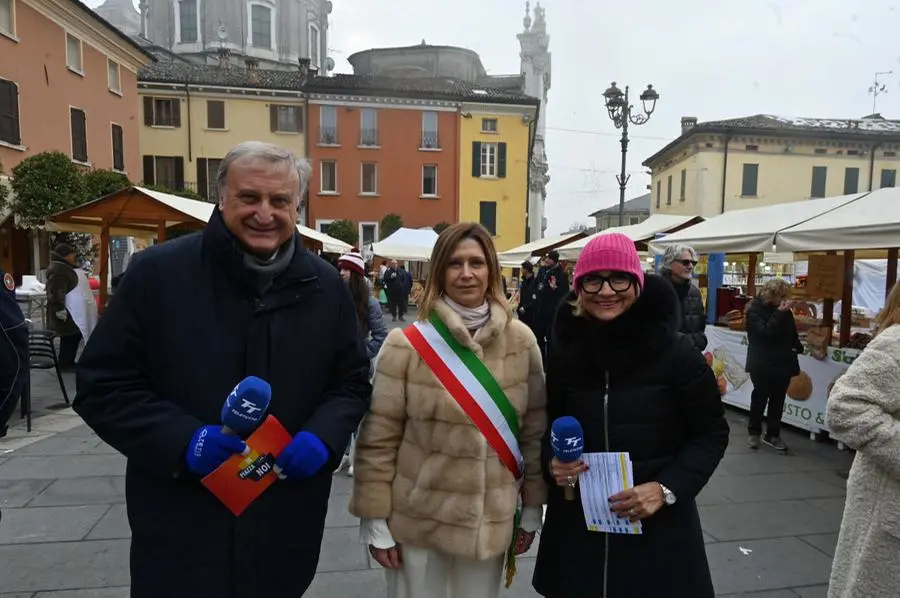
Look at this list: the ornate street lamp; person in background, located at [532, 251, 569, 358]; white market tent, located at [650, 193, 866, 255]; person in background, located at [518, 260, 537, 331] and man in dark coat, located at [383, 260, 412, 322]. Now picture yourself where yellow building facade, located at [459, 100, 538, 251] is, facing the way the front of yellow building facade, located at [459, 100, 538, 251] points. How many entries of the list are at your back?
0

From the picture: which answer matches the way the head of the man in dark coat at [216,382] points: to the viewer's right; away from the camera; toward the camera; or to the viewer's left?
toward the camera

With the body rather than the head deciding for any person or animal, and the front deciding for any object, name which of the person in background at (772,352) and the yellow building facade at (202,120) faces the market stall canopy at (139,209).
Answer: the yellow building facade

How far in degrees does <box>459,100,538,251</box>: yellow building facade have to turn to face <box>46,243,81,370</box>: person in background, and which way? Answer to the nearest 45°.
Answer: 0° — it already faces them

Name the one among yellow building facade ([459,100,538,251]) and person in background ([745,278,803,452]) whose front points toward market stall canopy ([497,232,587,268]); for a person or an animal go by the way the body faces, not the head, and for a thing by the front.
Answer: the yellow building facade

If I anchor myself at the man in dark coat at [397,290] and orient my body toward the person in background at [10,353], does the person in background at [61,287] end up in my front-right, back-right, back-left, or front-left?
front-right

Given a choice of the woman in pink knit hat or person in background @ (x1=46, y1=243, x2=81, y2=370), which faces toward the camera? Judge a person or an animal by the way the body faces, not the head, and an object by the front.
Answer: the woman in pink knit hat

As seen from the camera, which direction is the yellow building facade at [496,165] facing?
toward the camera

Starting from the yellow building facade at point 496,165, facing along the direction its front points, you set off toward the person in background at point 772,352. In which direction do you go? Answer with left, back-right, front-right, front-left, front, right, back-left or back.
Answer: front

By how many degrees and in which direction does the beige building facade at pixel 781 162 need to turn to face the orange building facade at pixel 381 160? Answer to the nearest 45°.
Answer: approximately 45° to its right

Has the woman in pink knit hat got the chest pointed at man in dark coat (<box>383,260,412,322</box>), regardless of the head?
no

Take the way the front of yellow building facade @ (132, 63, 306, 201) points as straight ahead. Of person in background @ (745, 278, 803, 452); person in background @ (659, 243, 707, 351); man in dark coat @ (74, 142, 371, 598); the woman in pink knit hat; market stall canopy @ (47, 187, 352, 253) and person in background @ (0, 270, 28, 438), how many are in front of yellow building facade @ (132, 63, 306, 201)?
6

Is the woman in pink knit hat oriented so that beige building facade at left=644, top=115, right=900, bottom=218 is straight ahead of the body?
no

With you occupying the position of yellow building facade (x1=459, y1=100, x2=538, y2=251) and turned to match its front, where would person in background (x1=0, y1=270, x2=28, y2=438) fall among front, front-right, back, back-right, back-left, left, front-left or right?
front

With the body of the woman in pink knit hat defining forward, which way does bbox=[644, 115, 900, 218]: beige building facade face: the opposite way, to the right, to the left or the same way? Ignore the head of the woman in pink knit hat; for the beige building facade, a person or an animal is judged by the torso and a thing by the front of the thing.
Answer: the same way

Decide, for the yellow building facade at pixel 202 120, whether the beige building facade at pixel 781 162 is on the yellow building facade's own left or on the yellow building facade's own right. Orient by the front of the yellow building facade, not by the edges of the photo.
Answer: on the yellow building facade's own left

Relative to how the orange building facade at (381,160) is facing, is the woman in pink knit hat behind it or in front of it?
in front
